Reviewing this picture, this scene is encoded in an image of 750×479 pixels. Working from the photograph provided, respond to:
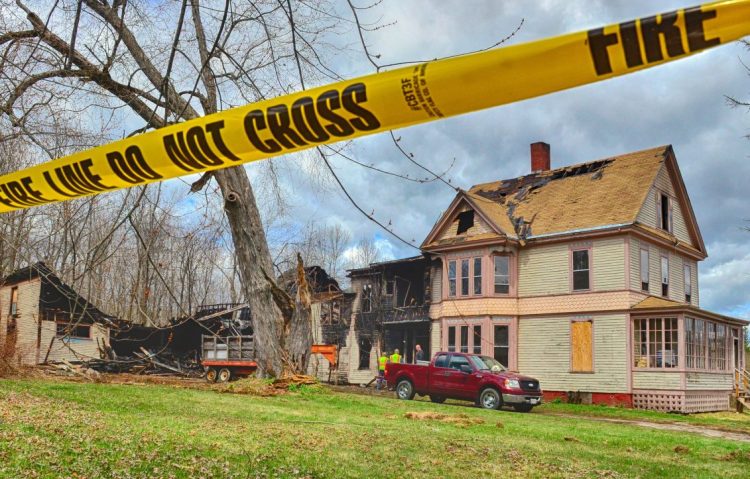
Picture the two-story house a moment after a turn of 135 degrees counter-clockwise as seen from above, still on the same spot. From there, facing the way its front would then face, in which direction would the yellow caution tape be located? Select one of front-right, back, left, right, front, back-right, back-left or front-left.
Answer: back

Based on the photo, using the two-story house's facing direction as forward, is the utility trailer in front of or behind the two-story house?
behind

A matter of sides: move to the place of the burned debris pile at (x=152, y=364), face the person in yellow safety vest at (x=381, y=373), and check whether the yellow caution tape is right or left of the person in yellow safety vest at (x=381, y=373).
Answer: right

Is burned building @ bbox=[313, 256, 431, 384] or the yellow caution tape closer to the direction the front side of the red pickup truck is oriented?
the yellow caution tape

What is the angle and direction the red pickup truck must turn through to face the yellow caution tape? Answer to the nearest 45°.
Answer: approximately 45° to its right

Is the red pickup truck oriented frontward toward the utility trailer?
no

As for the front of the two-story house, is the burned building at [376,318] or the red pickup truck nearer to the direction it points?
the red pickup truck

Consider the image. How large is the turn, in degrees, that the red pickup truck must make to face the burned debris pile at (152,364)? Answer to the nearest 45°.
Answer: approximately 180°

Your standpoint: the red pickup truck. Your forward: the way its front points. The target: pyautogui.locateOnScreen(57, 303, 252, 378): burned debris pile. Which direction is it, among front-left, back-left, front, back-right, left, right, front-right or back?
back

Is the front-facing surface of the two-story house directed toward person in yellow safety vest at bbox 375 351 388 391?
no

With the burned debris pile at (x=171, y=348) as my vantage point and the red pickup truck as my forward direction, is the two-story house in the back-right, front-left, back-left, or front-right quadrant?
front-left

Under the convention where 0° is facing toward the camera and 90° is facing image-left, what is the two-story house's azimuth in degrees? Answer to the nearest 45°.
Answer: approximately 315°

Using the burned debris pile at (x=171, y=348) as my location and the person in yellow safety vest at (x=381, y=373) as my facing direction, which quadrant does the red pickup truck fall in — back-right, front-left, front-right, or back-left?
front-right

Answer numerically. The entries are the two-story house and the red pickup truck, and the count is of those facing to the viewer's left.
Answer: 0

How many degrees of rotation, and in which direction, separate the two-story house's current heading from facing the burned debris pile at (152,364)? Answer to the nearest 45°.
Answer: approximately 135° to its right

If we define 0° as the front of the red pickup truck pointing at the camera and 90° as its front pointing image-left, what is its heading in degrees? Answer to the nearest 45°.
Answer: approximately 315°
